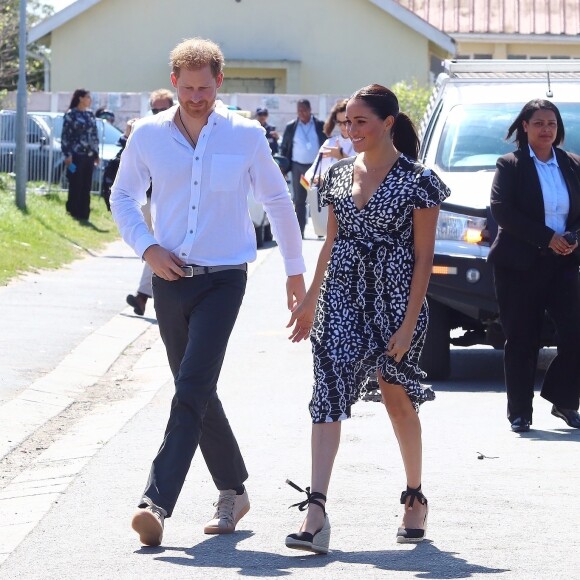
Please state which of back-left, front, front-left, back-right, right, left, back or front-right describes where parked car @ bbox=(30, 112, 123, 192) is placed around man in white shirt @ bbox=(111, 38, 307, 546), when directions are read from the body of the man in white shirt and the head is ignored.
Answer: back

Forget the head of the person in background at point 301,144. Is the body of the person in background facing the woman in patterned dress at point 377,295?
yes

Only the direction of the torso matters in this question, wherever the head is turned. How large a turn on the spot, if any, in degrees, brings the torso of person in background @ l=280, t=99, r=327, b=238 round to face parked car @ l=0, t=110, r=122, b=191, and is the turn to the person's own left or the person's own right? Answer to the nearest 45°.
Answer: approximately 135° to the person's own right

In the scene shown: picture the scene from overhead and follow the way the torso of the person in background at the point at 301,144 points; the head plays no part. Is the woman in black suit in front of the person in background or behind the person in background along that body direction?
in front

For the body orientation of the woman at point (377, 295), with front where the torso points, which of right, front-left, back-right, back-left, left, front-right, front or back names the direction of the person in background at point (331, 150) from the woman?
back-right

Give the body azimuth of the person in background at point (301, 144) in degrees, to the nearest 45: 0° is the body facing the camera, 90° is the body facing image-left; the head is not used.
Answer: approximately 0°

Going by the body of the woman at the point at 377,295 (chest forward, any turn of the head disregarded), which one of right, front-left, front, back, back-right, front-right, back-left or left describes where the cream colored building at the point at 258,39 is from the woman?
back-right

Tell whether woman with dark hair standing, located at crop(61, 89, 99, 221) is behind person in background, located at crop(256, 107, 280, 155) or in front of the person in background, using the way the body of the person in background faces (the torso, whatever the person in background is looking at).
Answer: in front

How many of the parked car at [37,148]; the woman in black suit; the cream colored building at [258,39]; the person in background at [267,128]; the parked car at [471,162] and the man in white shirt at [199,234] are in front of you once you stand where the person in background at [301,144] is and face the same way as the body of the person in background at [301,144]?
3

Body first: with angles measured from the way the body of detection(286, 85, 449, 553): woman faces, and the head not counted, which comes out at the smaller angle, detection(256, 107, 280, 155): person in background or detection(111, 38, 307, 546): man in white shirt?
the man in white shirt
